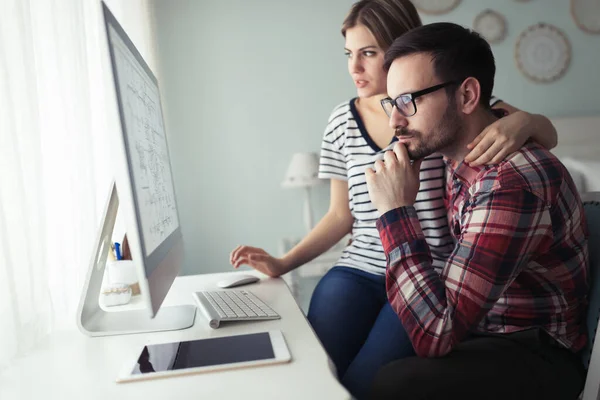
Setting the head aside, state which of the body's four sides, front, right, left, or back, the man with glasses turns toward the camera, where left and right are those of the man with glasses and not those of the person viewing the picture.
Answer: left

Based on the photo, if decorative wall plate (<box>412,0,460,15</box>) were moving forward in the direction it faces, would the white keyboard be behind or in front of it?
in front

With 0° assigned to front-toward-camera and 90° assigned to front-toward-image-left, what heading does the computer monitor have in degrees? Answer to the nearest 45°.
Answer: approximately 270°

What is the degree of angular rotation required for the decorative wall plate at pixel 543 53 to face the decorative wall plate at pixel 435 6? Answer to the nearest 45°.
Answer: approximately 45° to its right

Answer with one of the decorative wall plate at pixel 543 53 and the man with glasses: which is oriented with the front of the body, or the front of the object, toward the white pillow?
the decorative wall plate

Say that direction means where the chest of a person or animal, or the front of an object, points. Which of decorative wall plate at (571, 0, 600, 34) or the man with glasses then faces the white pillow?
the decorative wall plate

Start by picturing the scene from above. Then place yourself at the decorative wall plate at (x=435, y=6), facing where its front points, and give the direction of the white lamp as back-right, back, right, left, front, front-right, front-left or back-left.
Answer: front-right

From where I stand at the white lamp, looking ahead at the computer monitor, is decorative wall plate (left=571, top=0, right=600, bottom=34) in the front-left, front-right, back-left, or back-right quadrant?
back-left

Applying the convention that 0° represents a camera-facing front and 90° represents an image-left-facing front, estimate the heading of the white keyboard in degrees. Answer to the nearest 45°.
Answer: approximately 270°

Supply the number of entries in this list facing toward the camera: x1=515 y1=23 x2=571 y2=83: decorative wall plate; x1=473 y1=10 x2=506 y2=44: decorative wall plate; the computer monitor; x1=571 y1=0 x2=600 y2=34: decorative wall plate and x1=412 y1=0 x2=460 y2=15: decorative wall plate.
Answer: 4

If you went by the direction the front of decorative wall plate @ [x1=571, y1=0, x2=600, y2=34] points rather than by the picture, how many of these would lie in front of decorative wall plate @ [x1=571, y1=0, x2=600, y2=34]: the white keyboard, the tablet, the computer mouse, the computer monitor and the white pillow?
5

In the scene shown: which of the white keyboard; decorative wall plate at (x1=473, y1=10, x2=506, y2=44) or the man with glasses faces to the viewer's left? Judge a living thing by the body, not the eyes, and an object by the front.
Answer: the man with glasses
